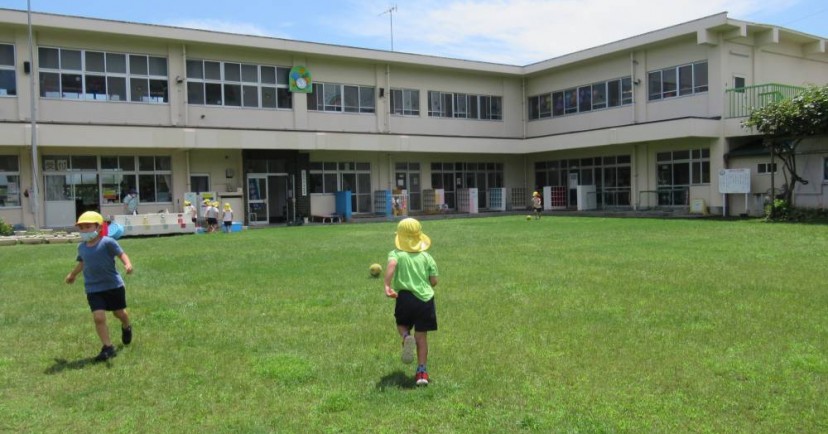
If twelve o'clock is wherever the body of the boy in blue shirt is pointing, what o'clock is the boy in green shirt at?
The boy in green shirt is roughly at 9 o'clock from the boy in blue shirt.

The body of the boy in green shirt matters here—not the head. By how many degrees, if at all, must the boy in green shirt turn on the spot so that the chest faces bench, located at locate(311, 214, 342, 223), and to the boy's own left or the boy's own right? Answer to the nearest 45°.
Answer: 0° — they already face it

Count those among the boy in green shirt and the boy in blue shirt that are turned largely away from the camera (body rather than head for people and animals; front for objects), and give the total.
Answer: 1

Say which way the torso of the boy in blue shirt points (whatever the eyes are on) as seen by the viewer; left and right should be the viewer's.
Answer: facing the viewer and to the left of the viewer

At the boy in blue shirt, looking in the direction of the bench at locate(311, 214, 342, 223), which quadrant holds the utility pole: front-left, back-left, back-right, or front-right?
front-left

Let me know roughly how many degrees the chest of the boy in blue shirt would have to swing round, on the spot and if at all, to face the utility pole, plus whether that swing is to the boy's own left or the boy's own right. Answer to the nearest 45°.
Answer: approximately 135° to the boy's own right

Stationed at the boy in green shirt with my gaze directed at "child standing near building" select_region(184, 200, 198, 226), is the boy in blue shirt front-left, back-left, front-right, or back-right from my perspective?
front-left

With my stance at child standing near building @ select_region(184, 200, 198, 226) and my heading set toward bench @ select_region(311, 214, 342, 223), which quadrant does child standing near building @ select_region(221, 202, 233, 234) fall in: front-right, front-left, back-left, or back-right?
front-right

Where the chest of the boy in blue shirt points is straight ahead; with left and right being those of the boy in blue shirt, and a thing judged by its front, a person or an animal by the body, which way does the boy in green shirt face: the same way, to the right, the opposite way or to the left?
the opposite way

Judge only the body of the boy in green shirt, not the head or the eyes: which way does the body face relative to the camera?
away from the camera

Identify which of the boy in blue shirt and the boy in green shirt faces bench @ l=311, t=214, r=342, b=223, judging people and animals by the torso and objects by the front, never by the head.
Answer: the boy in green shirt

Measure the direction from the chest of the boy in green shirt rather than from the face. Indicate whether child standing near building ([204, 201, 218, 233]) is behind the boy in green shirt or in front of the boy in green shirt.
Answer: in front

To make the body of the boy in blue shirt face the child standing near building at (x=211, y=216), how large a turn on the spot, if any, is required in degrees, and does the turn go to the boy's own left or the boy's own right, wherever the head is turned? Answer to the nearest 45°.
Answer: approximately 135° to the boy's own right

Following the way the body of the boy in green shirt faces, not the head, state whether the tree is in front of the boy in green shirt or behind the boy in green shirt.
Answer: in front

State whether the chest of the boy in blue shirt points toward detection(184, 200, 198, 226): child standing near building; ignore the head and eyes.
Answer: no

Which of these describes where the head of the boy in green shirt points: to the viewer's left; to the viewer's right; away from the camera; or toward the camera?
away from the camera

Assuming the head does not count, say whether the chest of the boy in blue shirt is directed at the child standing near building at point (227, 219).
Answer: no

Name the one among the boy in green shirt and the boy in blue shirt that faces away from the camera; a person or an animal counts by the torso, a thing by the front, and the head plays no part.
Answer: the boy in green shirt

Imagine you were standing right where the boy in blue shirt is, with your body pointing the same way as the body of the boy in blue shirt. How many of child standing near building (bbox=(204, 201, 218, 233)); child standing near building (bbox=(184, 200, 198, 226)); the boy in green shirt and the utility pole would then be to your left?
1
